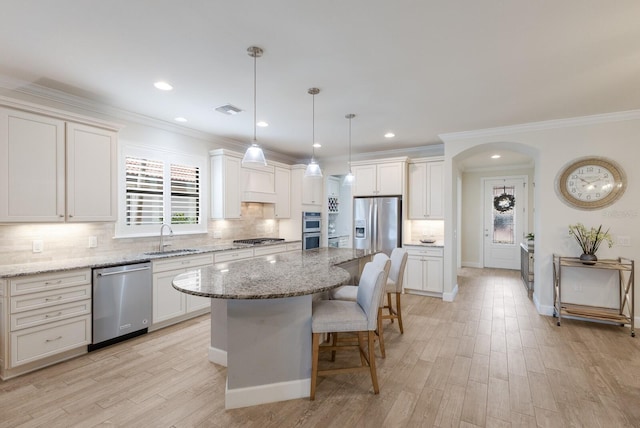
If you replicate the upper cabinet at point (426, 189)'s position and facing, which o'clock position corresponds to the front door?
The front door is roughly at 7 o'clock from the upper cabinet.

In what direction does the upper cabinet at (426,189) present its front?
toward the camera

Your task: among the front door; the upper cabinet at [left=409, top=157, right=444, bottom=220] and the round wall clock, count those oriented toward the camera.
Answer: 3

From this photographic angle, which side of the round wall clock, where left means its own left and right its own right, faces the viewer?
front

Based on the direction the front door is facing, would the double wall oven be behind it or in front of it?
in front

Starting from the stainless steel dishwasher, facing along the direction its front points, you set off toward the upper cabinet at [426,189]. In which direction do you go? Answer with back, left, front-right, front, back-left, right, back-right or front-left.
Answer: front-left

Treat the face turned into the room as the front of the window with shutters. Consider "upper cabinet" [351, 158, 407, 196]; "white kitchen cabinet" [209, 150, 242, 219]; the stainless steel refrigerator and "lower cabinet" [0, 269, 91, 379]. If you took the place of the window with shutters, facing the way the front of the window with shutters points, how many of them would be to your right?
1

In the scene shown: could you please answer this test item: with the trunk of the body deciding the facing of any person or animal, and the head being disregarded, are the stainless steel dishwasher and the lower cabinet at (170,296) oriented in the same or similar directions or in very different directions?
same or similar directions

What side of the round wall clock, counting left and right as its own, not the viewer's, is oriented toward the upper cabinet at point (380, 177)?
right

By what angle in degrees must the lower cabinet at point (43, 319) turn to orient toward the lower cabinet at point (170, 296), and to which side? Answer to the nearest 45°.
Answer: approximately 45° to its left

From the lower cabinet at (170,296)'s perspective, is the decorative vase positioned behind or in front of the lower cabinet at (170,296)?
in front

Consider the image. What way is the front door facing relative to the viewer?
toward the camera

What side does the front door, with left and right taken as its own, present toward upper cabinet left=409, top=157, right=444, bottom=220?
front

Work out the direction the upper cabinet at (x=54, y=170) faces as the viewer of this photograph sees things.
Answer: facing the viewer and to the right of the viewer

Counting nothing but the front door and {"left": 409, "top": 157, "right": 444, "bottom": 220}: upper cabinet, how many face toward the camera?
2

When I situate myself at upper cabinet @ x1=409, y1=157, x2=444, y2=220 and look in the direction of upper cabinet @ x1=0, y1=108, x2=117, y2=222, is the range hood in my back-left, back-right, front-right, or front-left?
front-right
